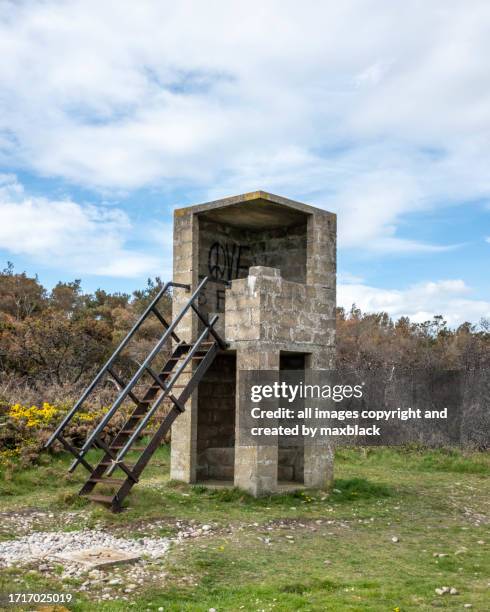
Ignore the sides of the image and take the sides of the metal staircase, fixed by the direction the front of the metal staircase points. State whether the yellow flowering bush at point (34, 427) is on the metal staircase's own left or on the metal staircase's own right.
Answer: on the metal staircase's own right

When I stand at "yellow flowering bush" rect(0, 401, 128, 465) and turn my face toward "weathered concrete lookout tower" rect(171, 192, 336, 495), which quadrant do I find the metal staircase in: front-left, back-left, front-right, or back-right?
front-right

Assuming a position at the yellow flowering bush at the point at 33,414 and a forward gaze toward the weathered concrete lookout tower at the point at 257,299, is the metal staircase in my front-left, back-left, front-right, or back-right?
front-right

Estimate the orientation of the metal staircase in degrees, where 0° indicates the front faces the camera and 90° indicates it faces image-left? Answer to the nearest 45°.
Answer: approximately 45°

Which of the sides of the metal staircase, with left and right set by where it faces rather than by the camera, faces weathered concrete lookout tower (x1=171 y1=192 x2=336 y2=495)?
back
